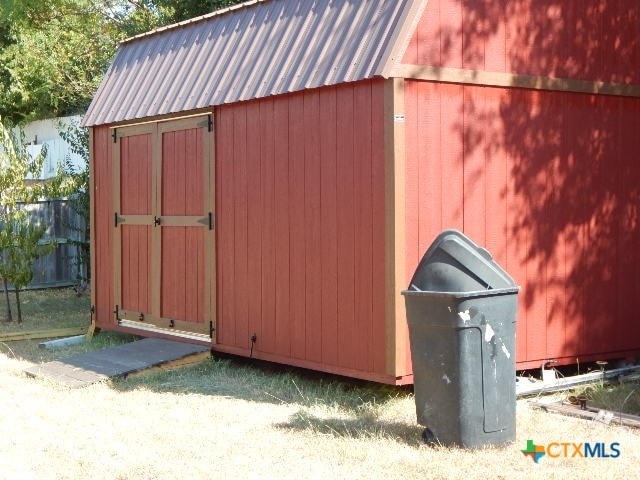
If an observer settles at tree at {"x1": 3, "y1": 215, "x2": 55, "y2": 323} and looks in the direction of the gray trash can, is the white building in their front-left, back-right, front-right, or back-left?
back-left

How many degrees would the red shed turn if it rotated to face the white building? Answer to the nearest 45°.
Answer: approximately 90° to its right

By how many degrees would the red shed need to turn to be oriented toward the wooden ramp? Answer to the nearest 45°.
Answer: approximately 45° to its right

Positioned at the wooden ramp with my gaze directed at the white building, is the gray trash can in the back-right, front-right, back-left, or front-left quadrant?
back-right

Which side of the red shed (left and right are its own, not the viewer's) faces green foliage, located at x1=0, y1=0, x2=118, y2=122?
right

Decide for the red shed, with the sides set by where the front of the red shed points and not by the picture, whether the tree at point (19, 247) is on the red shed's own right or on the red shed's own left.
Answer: on the red shed's own right

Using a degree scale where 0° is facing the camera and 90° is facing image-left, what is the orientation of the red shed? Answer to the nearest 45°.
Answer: approximately 45°

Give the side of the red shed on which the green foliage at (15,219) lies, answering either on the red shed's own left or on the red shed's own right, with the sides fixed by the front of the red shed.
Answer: on the red shed's own right
